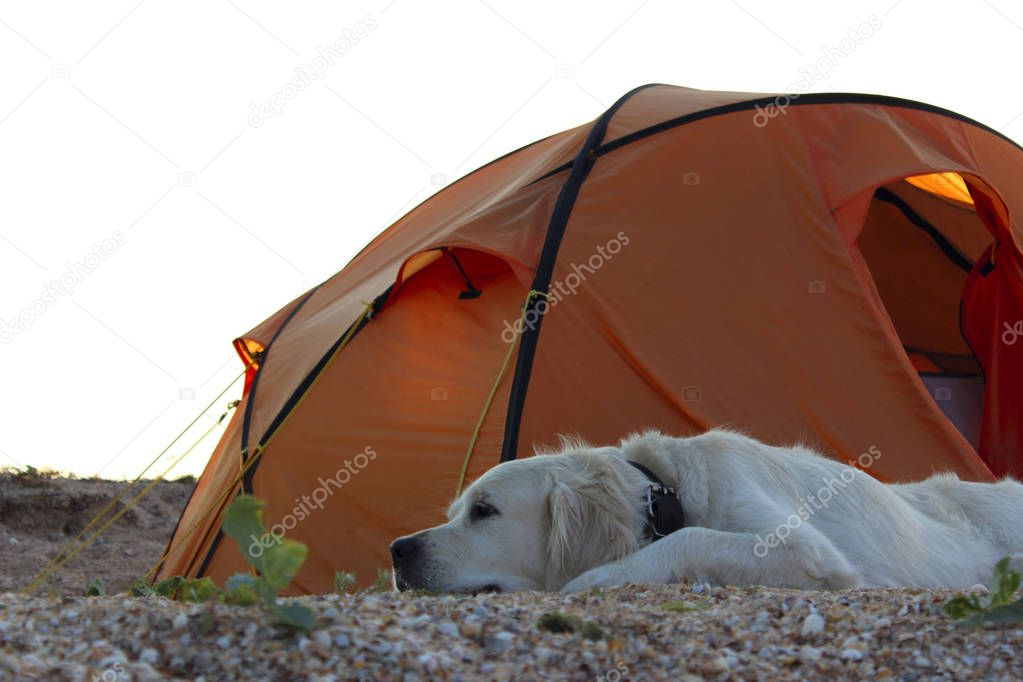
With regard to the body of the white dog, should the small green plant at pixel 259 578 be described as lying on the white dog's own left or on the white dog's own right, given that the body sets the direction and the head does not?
on the white dog's own left

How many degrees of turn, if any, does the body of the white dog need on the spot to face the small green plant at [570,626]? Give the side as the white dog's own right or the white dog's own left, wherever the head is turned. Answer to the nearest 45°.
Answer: approximately 90° to the white dog's own left

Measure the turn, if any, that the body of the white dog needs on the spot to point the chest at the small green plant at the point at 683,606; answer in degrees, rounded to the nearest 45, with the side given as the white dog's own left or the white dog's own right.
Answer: approximately 90° to the white dog's own left

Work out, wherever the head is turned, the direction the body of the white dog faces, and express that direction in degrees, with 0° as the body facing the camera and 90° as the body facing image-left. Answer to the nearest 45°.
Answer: approximately 90°

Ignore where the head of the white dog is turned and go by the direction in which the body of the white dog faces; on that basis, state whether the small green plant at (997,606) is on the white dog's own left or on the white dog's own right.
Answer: on the white dog's own left
